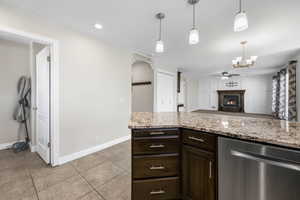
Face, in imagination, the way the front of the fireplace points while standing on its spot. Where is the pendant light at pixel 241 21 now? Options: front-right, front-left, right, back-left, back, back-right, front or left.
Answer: front

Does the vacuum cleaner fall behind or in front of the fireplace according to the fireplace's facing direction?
in front

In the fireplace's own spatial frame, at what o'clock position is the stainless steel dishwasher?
The stainless steel dishwasher is roughly at 12 o'clock from the fireplace.

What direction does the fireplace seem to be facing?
toward the camera

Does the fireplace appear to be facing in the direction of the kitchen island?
yes

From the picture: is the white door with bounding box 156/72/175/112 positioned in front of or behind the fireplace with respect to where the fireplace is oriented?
in front

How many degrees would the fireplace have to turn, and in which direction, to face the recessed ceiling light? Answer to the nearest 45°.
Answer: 0° — it already faces it
